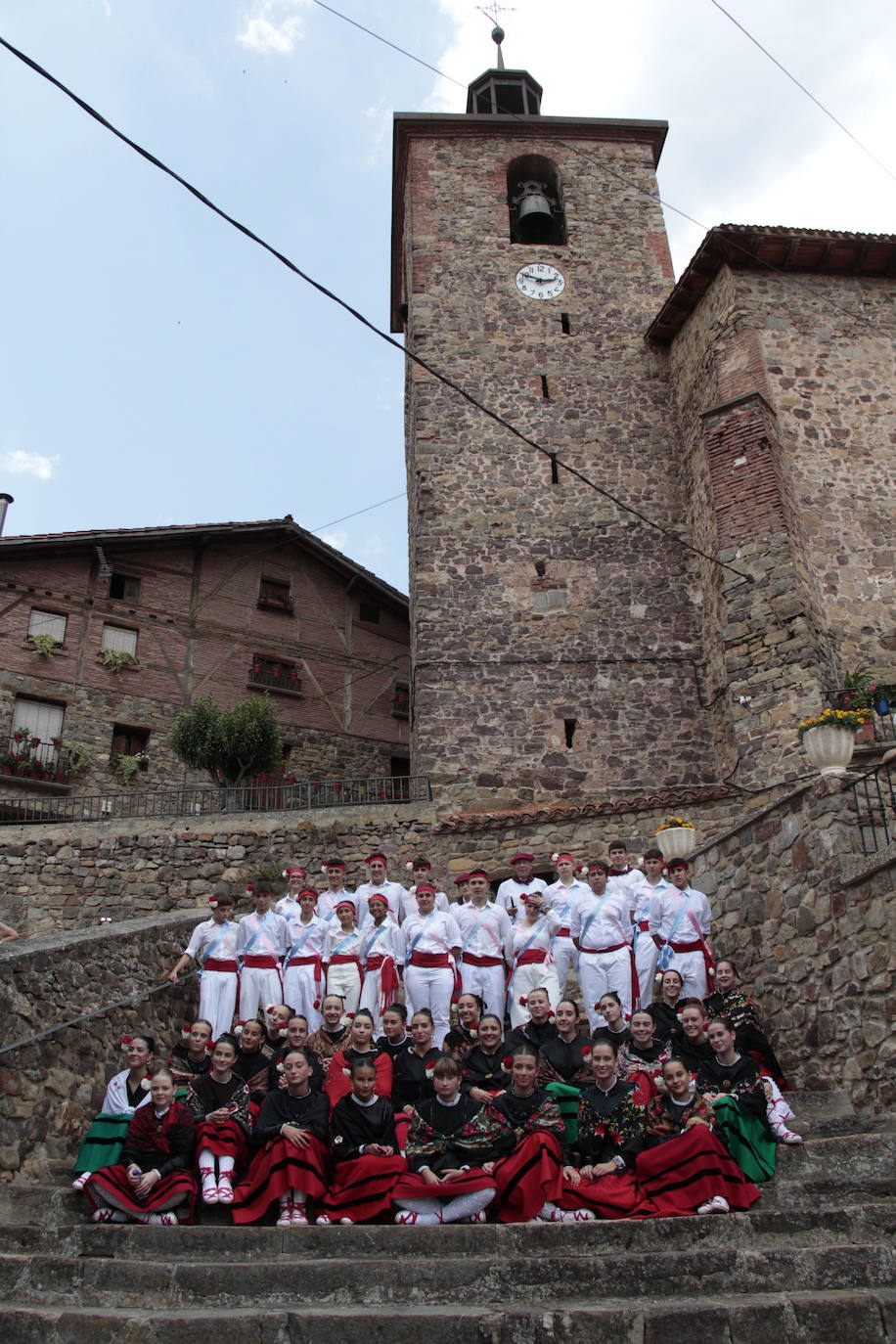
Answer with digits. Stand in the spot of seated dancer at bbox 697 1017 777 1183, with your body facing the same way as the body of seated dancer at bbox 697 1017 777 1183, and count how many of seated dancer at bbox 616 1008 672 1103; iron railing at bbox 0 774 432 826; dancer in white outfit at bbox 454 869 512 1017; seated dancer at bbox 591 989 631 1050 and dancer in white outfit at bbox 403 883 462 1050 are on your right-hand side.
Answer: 5

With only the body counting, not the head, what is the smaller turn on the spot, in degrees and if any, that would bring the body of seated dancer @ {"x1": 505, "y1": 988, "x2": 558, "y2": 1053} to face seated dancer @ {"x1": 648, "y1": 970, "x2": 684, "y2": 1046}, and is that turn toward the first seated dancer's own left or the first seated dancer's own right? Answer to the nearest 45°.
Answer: approximately 90° to the first seated dancer's own left

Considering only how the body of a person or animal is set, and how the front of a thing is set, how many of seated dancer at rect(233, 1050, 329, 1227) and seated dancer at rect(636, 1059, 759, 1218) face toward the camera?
2

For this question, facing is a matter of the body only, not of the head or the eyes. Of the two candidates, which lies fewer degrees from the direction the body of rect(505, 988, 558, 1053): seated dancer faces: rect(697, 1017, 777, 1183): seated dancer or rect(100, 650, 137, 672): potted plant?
the seated dancer

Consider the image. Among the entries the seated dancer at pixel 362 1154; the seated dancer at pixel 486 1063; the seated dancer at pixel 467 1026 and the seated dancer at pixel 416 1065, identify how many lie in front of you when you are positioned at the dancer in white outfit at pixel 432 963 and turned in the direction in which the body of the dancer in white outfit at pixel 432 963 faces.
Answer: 4
